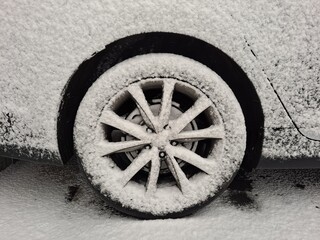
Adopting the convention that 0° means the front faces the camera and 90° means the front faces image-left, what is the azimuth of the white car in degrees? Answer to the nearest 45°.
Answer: approximately 270°
